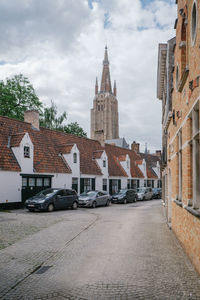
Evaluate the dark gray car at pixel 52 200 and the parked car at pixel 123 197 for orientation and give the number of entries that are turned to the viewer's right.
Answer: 0

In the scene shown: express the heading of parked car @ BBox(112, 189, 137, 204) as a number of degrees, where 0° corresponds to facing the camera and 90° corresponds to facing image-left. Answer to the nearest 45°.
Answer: approximately 45°

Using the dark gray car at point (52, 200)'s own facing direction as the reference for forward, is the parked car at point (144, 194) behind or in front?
behind

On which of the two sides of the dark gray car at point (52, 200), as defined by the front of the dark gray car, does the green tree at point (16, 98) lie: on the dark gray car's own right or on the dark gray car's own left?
on the dark gray car's own right

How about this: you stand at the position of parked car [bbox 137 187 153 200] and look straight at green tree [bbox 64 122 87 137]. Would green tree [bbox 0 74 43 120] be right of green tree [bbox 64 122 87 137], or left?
left

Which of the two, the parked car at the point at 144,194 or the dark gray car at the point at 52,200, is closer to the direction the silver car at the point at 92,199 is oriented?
the dark gray car

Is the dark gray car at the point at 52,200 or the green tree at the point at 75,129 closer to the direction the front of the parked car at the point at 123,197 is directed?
the dark gray car

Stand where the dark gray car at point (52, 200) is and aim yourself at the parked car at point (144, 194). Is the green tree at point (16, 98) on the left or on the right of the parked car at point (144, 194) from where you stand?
left

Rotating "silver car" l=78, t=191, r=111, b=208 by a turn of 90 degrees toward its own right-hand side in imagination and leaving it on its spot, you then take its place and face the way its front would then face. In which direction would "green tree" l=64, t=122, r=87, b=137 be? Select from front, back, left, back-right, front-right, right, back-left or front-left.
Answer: front-right

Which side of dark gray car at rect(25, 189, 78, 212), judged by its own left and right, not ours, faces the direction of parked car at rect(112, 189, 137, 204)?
back
